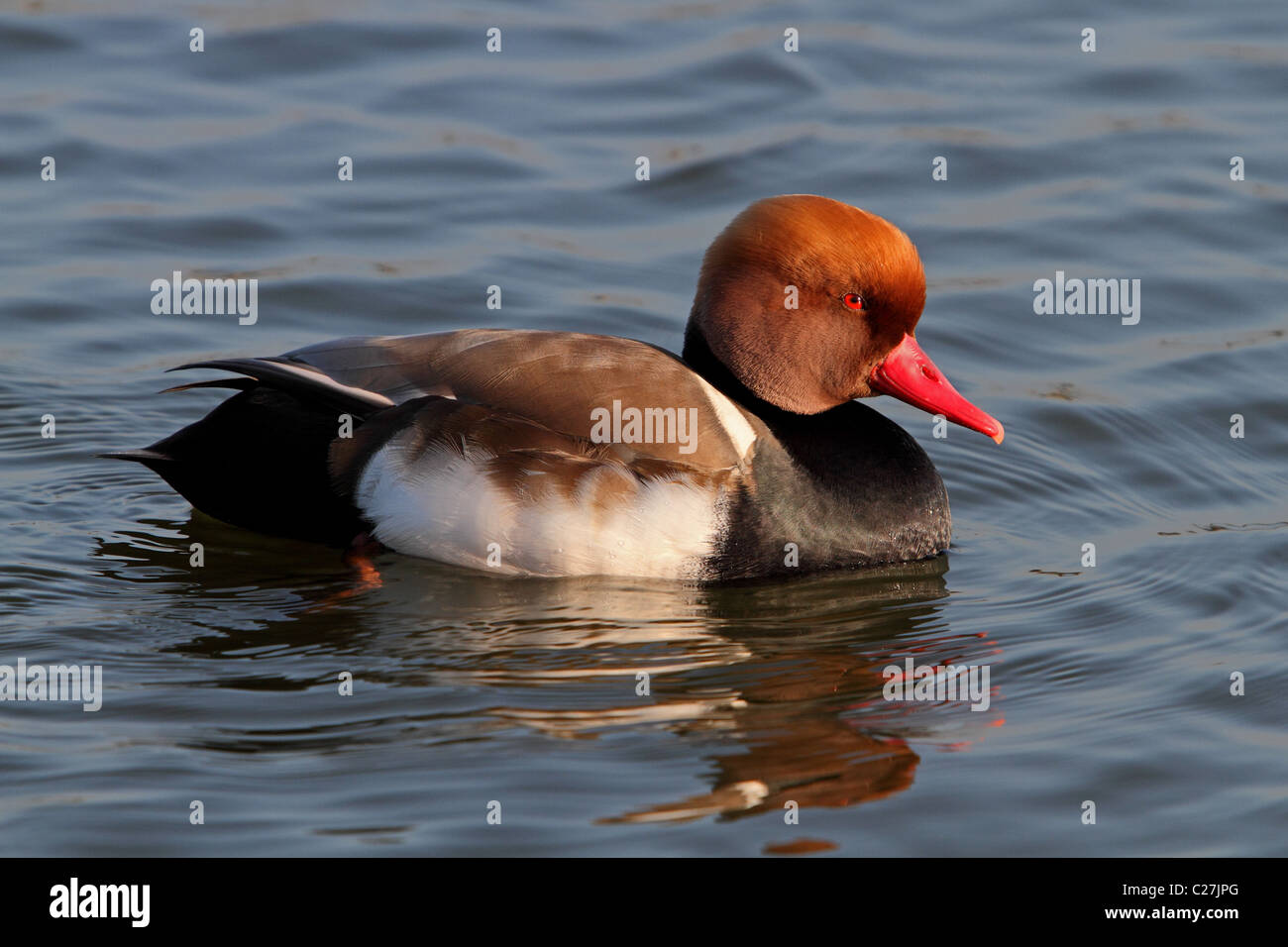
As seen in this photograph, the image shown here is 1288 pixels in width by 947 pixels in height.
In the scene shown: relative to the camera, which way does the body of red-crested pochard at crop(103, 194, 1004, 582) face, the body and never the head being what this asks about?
to the viewer's right
